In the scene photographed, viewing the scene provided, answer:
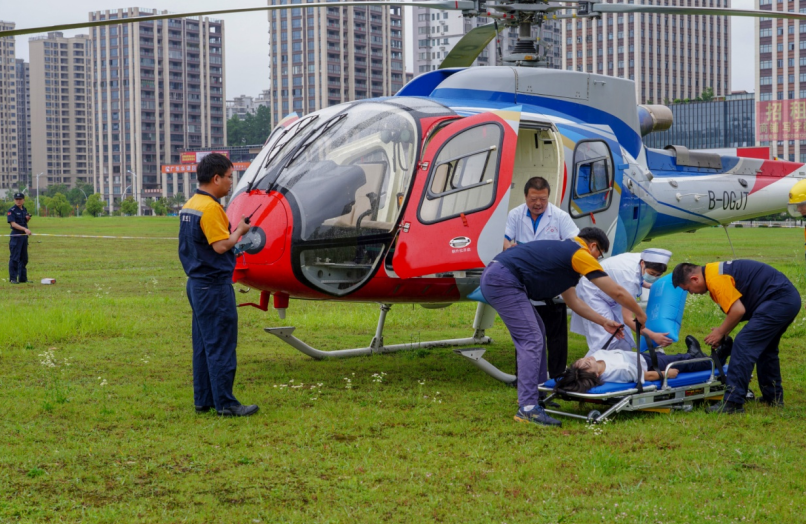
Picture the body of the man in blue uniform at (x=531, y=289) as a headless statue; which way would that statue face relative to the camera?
to the viewer's right

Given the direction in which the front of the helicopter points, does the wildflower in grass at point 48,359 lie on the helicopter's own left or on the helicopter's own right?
on the helicopter's own right

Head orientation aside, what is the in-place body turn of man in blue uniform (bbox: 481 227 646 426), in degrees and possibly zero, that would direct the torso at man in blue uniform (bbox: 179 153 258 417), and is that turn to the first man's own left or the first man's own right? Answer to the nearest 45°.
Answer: approximately 180°

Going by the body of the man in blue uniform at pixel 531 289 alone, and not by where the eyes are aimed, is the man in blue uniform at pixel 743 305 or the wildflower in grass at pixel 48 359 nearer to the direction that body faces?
the man in blue uniform

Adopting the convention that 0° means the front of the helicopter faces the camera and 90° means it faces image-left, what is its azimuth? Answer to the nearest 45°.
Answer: approximately 45°

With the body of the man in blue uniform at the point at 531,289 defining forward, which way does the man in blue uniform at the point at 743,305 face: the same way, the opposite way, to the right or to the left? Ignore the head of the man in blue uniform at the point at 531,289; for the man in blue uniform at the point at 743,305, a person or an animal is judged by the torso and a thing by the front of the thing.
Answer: the opposite way

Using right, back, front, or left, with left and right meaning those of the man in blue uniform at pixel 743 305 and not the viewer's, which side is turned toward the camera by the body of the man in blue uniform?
left
